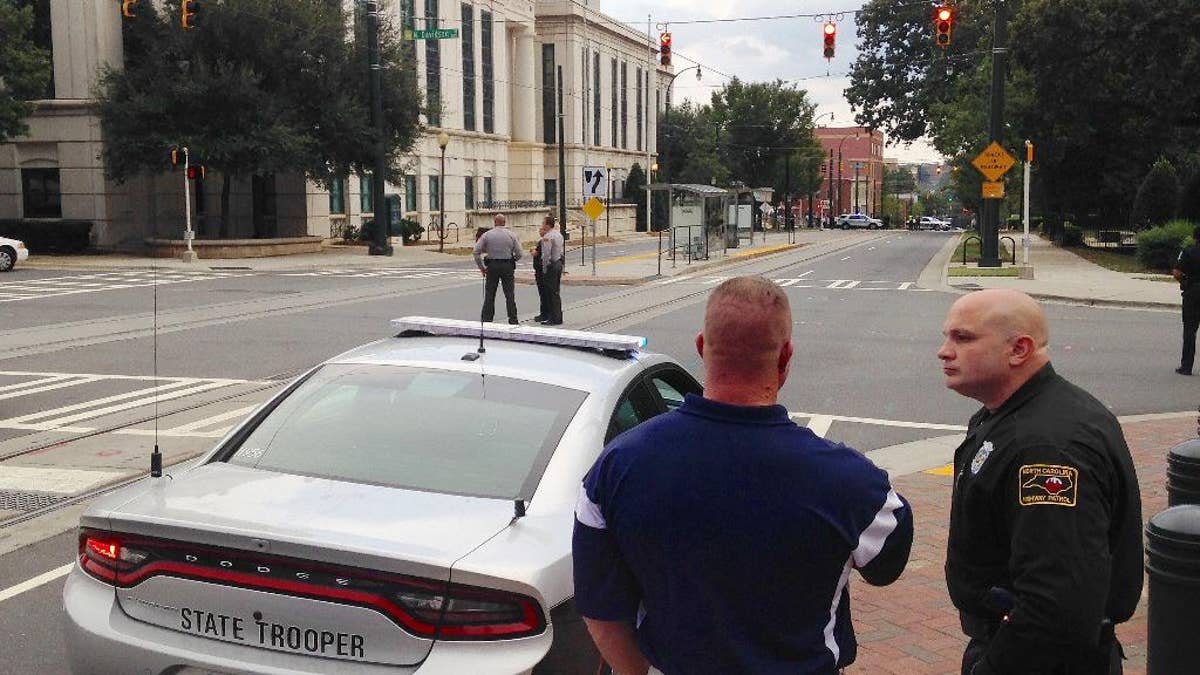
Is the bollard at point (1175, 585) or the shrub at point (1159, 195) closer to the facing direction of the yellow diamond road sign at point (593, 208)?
the bollard

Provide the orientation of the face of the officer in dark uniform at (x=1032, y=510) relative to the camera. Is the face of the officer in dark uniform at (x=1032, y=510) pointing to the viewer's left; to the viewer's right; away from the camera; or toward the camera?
to the viewer's left

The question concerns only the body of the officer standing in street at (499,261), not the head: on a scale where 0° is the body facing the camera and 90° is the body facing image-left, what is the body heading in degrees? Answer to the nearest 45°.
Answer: approximately 180°

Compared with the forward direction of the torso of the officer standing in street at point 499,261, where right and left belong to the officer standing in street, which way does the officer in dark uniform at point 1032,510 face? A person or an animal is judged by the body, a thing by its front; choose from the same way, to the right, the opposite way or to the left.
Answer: to the left

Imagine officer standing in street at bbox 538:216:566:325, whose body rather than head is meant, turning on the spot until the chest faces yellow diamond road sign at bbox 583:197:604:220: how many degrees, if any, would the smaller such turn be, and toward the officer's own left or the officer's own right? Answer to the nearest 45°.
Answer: approximately 90° to the officer's own right

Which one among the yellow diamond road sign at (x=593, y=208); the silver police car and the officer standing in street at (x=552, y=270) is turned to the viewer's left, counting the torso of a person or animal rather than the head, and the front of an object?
the officer standing in street

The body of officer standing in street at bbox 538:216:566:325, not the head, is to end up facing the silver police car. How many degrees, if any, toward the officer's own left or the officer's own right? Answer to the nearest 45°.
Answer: approximately 90° to the officer's own left

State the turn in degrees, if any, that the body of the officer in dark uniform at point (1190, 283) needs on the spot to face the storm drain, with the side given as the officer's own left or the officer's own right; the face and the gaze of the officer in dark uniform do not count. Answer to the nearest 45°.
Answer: approximately 45° to the officer's own left

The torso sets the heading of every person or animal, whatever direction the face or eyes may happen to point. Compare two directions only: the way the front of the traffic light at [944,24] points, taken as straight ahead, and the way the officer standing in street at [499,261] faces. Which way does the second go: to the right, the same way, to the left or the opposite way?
the opposite way

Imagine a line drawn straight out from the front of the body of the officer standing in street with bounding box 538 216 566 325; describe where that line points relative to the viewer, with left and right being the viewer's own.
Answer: facing to the left of the viewer

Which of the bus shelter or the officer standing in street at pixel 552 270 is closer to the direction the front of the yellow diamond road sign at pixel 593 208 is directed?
the officer standing in street

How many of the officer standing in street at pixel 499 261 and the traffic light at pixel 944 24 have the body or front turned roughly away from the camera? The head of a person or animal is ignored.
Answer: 1

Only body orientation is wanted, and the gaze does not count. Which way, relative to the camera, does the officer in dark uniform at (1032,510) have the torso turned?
to the viewer's left

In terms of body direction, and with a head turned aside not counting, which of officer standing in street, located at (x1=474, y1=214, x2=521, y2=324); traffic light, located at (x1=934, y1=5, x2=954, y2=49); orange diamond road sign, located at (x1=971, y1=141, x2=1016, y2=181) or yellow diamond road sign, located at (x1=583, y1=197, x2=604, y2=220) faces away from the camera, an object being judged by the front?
the officer standing in street
